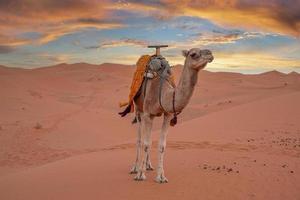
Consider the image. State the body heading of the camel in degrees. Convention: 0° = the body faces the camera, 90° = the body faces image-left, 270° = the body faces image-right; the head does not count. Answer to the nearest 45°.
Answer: approximately 315°
